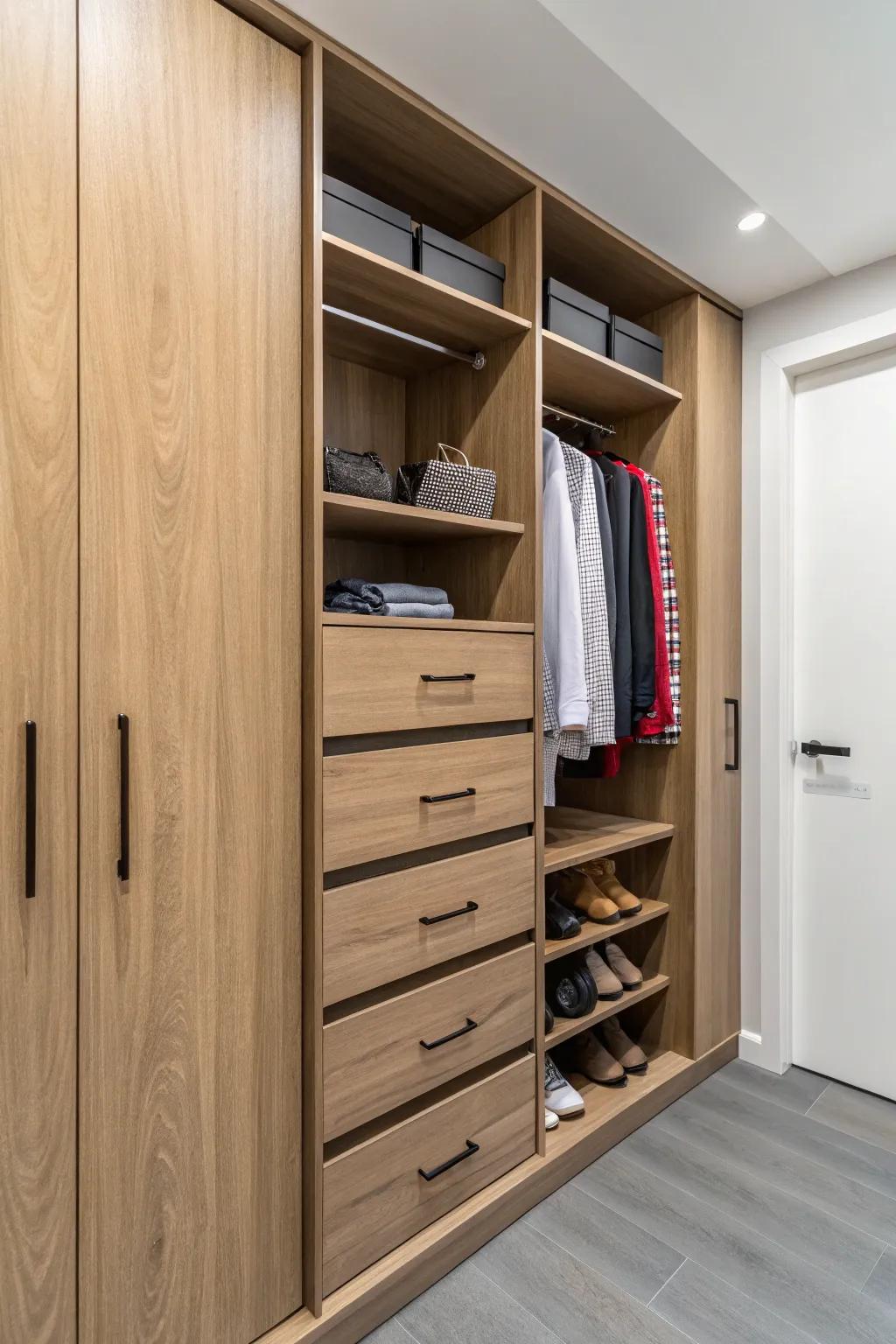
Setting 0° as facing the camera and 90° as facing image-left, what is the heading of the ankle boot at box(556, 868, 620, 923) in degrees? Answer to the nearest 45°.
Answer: approximately 315°

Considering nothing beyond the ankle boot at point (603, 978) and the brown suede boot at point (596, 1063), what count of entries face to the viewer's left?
0

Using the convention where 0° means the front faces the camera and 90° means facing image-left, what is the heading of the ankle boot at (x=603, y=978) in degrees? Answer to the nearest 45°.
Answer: approximately 315°

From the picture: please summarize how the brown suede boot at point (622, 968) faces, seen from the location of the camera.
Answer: facing the viewer and to the right of the viewer

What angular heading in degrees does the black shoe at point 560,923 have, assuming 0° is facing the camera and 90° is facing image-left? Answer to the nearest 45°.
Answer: approximately 315°
